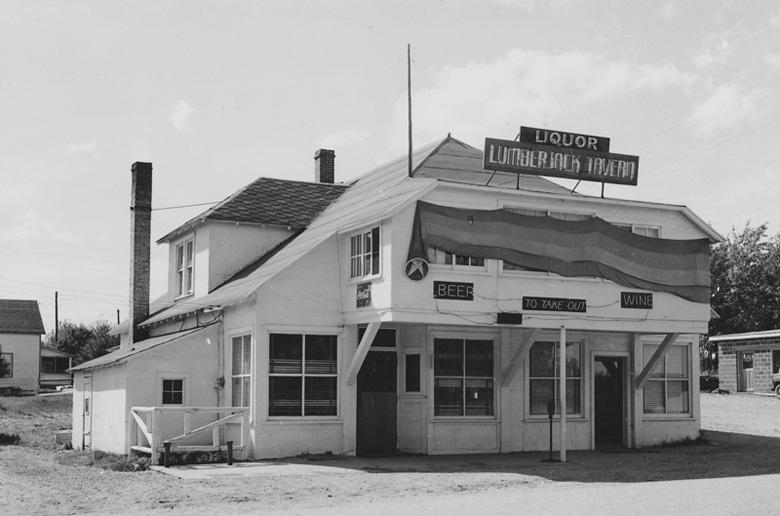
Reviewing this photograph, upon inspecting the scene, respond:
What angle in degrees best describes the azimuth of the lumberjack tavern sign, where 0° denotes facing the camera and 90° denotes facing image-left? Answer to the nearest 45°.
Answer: approximately 315°

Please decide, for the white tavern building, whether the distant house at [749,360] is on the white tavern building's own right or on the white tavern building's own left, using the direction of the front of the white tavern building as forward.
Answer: on the white tavern building's own left

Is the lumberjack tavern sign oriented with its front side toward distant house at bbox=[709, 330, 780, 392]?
no

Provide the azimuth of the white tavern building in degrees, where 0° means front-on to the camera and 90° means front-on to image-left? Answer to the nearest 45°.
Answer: approximately 315°
